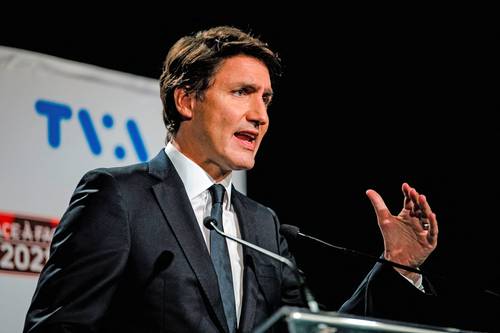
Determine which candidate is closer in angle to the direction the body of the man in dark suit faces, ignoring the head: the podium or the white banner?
the podium

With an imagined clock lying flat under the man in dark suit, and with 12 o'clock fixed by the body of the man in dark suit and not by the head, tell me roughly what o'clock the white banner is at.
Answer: The white banner is roughly at 6 o'clock from the man in dark suit.

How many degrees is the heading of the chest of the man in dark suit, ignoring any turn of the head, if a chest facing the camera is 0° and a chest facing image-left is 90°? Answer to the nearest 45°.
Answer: approximately 315°

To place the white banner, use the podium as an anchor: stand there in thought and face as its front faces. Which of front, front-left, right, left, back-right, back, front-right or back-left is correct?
back

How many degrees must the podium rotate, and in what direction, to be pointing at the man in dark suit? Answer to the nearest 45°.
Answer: approximately 180°

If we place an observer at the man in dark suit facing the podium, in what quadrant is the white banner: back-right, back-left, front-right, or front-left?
back-left
